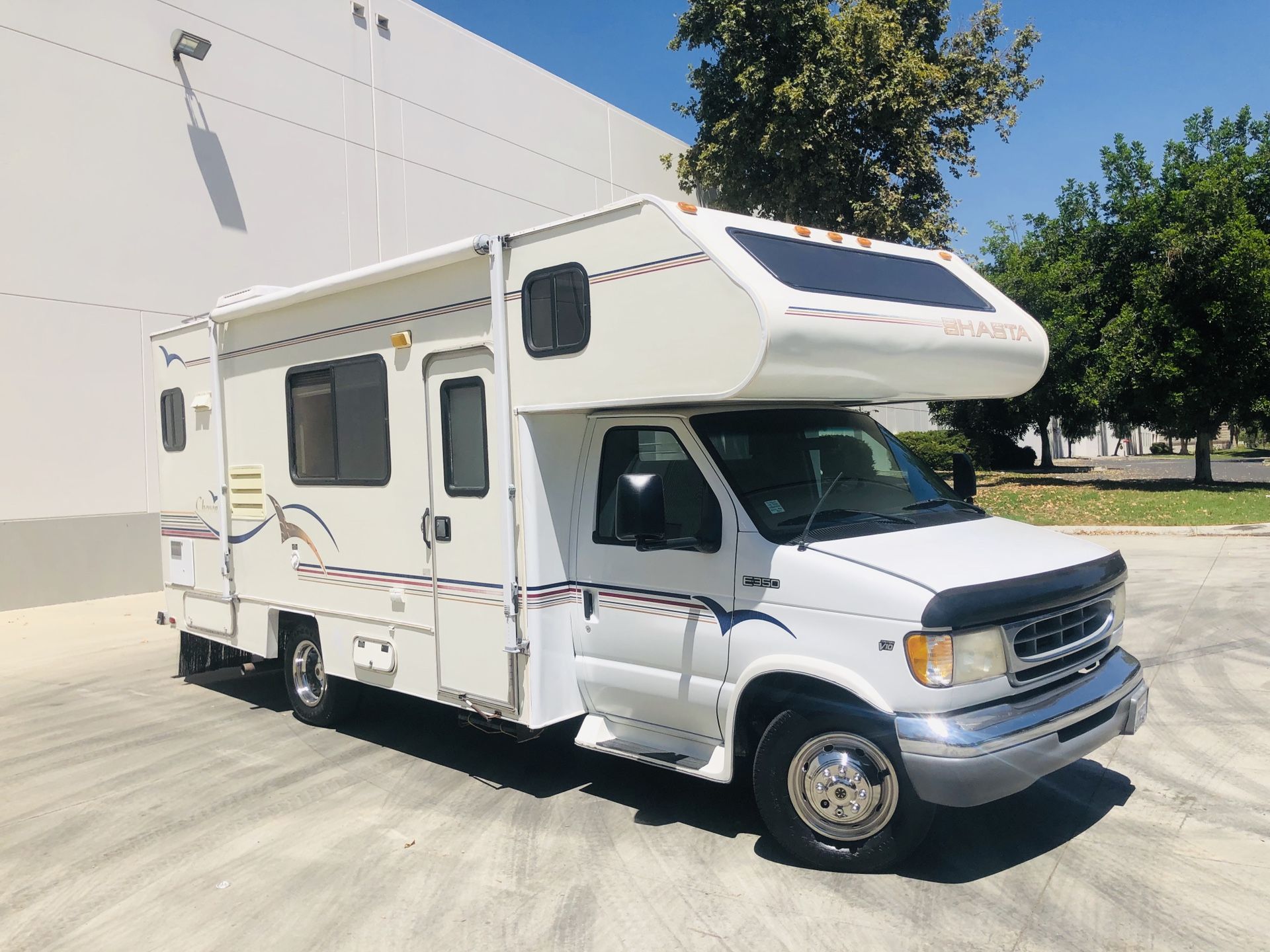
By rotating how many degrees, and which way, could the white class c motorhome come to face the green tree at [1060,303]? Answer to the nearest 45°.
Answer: approximately 90° to its left

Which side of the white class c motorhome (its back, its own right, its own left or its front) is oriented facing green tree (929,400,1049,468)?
left

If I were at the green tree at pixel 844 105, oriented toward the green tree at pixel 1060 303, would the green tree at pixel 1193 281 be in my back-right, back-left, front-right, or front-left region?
front-right

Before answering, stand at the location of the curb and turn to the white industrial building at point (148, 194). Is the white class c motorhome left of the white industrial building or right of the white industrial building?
left

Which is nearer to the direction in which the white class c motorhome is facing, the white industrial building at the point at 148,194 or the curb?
the curb

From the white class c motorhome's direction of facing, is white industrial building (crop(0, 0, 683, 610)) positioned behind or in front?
behind

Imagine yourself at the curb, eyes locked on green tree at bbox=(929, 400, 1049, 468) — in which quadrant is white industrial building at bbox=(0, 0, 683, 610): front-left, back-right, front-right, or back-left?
back-left

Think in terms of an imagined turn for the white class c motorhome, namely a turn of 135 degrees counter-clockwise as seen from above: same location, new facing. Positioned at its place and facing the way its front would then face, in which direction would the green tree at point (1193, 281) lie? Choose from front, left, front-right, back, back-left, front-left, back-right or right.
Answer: front-right

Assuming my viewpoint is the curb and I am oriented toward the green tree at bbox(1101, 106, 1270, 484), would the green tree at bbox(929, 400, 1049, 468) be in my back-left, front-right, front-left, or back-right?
front-left

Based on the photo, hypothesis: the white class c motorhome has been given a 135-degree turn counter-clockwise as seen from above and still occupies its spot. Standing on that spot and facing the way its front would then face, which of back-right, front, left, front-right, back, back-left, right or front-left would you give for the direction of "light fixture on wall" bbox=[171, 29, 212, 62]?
front-left

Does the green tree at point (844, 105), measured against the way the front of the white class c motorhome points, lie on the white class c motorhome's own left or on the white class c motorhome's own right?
on the white class c motorhome's own left
